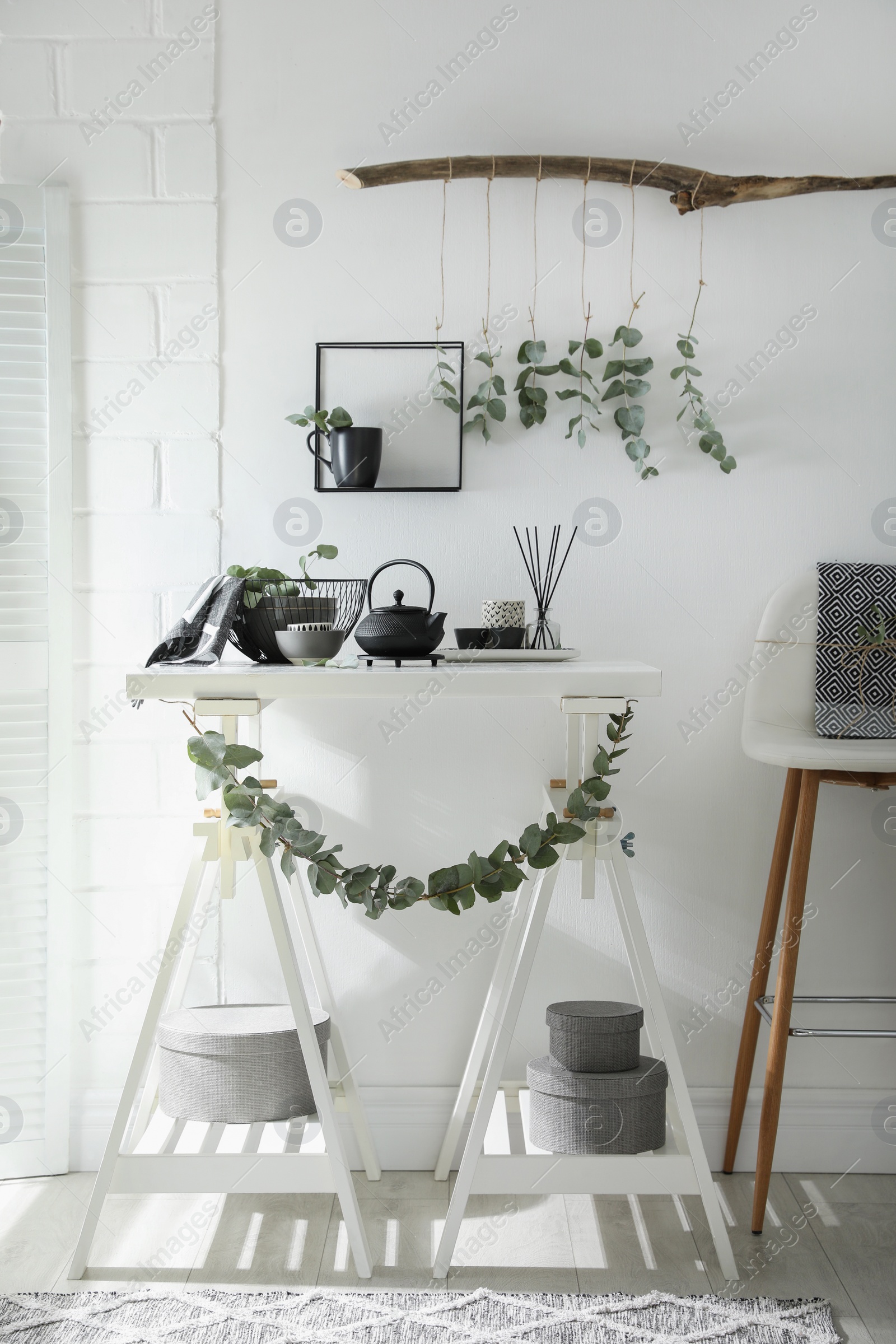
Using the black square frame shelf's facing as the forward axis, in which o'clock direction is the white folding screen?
The white folding screen is roughly at 3 o'clock from the black square frame shelf.

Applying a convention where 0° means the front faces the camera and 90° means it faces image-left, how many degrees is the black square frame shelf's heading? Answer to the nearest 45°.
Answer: approximately 0°

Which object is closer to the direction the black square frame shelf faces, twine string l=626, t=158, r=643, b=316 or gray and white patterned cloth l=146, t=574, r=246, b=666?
the gray and white patterned cloth

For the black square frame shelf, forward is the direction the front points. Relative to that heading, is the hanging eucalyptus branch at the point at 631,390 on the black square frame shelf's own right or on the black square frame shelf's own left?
on the black square frame shelf's own left
